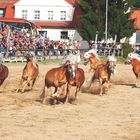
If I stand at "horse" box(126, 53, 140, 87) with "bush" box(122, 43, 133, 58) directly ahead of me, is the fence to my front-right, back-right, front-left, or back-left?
front-left

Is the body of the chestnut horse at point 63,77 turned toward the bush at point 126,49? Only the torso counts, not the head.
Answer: no

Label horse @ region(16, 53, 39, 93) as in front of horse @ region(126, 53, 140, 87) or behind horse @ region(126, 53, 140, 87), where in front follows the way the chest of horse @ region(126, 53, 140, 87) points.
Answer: in front

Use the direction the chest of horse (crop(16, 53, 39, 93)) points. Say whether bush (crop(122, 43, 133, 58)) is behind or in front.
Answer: behind

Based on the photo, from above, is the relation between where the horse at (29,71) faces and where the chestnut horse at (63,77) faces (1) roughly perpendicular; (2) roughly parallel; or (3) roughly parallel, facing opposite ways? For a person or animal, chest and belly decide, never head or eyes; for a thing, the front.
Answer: roughly perpendicular

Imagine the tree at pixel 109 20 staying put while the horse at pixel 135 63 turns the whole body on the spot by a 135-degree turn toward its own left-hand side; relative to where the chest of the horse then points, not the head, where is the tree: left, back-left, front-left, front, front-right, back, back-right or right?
back-left

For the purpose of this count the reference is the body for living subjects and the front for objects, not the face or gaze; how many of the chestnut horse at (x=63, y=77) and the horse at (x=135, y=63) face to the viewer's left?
1

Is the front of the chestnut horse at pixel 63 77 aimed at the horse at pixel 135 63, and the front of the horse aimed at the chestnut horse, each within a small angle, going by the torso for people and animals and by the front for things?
no

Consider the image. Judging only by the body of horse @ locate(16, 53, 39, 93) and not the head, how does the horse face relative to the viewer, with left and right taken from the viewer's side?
facing the viewer and to the left of the viewer

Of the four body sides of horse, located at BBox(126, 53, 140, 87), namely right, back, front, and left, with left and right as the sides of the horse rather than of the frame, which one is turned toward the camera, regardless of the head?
left

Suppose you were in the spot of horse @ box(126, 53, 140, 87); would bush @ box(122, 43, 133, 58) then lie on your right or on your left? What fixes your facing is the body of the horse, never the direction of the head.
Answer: on your right
